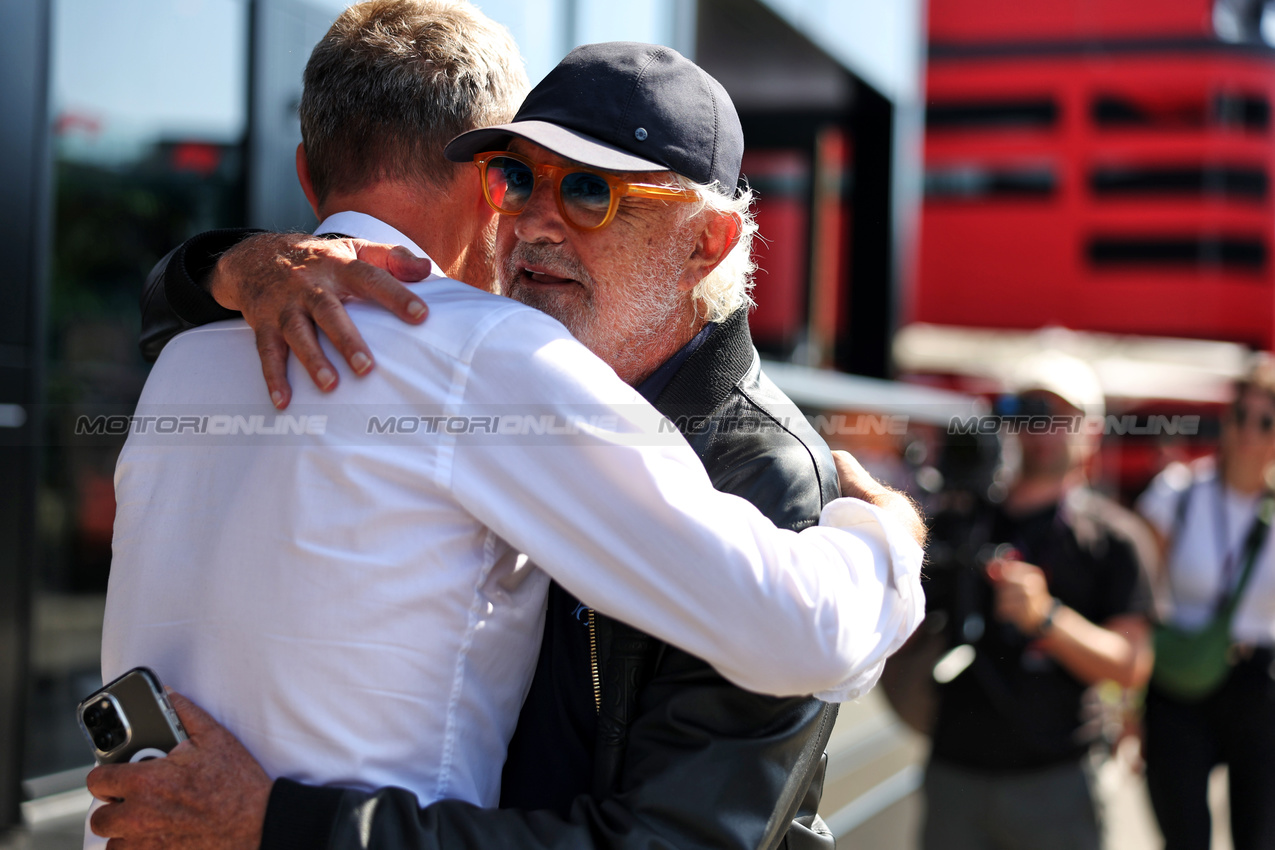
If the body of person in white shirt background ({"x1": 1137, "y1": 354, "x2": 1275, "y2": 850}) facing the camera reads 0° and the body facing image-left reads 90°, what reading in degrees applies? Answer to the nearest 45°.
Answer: approximately 0°

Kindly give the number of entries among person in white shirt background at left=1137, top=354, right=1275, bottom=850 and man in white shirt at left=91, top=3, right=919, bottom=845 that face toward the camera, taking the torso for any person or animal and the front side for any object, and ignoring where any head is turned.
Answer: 1

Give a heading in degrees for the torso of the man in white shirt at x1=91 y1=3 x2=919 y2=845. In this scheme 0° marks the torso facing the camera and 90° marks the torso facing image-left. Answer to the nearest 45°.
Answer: approximately 225°

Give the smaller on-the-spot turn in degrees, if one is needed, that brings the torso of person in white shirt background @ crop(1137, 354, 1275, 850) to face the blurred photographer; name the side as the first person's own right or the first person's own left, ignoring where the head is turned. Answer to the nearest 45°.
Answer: approximately 45° to the first person's own right

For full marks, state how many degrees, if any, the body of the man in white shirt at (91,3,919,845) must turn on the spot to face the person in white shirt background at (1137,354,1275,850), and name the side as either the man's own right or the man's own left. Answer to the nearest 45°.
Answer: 0° — they already face them
